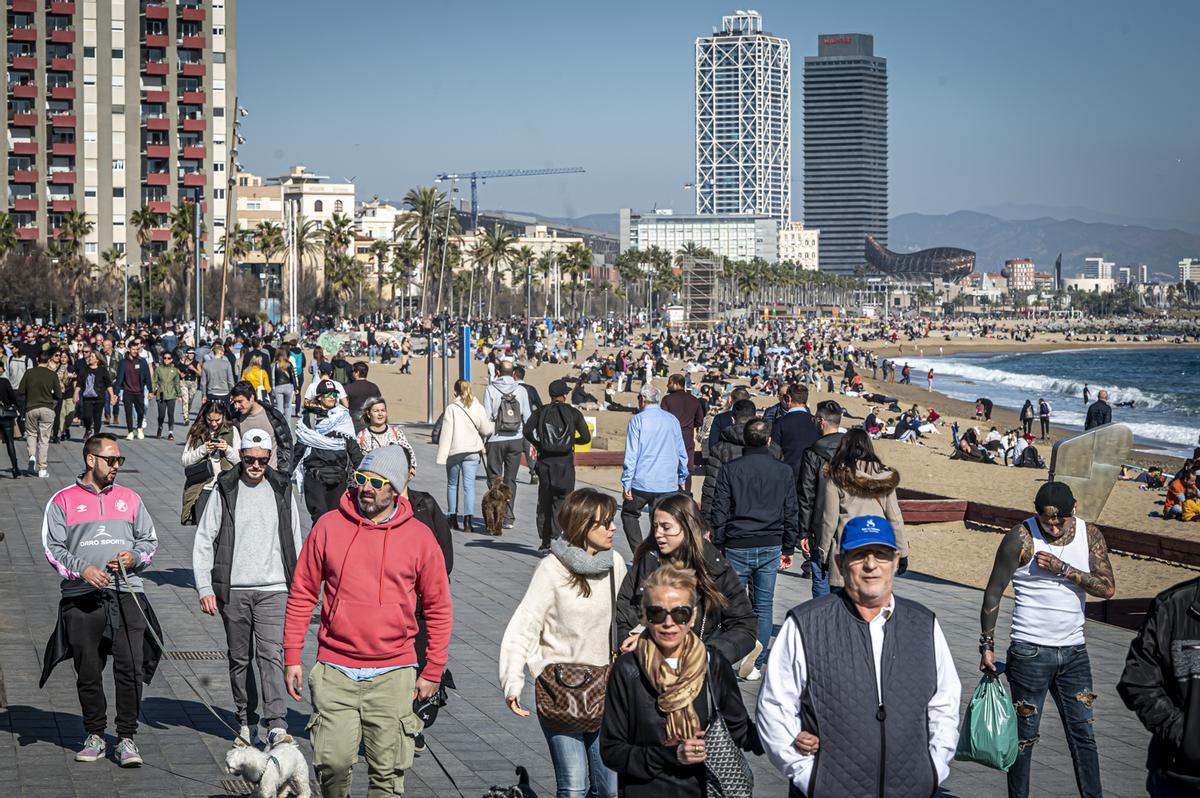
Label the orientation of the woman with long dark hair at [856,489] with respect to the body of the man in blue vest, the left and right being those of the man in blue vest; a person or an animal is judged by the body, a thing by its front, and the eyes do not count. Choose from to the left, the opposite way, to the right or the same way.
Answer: the opposite way

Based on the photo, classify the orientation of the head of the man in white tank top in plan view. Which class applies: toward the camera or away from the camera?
toward the camera

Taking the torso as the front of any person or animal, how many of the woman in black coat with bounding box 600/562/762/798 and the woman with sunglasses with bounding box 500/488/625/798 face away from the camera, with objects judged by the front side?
0

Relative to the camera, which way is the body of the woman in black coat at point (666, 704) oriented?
toward the camera

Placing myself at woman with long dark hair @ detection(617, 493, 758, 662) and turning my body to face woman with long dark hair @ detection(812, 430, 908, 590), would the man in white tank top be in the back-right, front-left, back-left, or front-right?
front-right

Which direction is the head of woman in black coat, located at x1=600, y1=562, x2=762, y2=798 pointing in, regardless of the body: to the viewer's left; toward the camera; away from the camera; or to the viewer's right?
toward the camera

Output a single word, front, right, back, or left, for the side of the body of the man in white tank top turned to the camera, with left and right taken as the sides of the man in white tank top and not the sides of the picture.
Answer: front

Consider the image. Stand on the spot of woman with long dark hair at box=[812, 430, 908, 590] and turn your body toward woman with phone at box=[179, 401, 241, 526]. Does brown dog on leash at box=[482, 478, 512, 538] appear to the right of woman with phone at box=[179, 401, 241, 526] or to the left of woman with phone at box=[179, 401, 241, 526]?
right

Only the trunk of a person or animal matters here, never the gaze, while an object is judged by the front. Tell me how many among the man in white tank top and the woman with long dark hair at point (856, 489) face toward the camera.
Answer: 1

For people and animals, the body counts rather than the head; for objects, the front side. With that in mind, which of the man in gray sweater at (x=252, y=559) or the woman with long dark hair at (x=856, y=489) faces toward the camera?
the man in gray sweater

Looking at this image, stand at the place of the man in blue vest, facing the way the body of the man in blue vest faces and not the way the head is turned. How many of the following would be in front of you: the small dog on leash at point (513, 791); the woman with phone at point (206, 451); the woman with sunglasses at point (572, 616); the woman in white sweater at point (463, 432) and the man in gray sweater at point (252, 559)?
0

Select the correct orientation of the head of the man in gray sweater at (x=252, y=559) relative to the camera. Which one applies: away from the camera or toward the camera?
toward the camera

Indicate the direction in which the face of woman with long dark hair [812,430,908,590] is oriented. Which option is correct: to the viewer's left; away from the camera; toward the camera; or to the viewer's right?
away from the camera

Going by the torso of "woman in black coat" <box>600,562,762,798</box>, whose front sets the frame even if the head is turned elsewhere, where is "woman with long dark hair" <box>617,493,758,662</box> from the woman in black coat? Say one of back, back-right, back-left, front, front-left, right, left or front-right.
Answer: back

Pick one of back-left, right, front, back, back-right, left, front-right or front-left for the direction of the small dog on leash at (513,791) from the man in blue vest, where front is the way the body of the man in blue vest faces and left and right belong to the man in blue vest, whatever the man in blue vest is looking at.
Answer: back-right

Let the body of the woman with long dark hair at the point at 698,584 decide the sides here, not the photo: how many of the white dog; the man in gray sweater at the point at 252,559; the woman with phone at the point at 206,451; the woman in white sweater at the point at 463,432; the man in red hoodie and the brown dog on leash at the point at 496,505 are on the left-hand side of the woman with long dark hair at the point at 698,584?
0

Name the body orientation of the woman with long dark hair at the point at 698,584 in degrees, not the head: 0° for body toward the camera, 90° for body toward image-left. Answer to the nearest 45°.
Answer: approximately 45°

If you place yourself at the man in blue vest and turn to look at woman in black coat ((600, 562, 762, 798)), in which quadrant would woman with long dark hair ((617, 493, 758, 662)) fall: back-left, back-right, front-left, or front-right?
front-right

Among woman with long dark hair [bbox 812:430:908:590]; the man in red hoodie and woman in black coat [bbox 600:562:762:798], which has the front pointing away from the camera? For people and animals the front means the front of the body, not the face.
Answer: the woman with long dark hair

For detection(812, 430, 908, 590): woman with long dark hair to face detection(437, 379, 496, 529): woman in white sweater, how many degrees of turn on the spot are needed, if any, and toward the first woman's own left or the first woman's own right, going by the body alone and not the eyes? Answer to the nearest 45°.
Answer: approximately 45° to the first woman's own left

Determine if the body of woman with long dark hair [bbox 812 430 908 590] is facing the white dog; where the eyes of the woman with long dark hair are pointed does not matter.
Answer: no
